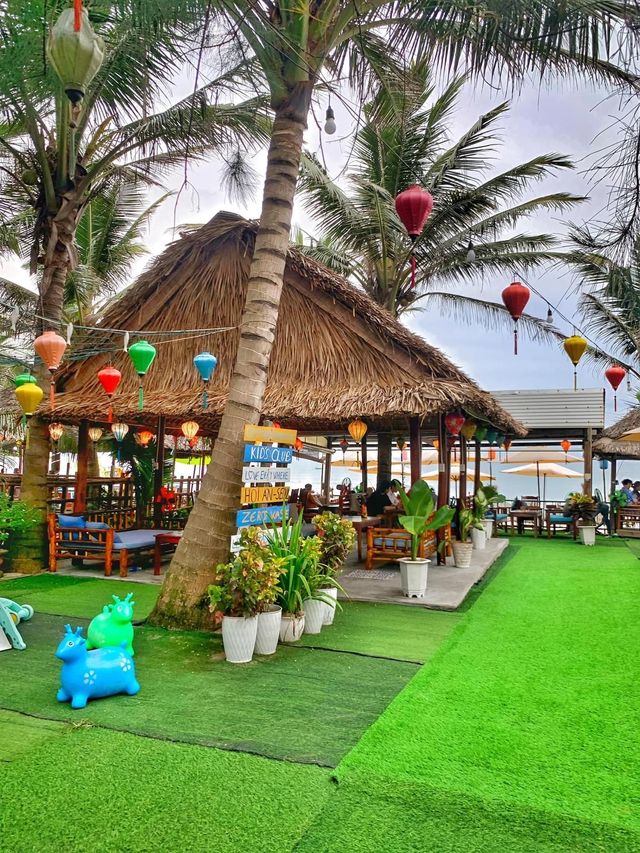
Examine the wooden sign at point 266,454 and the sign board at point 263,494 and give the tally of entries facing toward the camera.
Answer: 2

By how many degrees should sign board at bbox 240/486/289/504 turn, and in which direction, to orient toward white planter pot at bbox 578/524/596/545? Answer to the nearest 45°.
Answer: approximately 135° to its left

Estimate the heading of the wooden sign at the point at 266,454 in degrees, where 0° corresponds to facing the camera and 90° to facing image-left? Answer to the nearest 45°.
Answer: approximately 0°

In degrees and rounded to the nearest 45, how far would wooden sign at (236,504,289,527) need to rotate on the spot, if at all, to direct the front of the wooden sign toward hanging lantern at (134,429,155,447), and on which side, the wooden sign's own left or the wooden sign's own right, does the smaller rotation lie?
approximately 180°

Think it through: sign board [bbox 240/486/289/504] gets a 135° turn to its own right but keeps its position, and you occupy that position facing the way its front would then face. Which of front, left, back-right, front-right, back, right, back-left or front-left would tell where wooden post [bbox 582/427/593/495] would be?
right

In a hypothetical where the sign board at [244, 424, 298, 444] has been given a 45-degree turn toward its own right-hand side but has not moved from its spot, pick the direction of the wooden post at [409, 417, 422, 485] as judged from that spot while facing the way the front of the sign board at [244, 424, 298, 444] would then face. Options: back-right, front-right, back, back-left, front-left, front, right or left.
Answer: back

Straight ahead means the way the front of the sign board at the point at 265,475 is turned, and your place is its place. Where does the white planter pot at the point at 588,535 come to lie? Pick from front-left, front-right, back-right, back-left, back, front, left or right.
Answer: back-left
